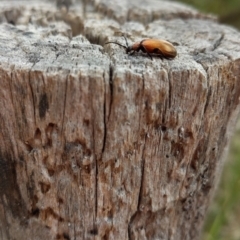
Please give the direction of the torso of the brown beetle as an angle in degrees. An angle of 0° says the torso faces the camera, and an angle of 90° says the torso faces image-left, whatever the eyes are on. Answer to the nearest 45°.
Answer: approximately 90°
